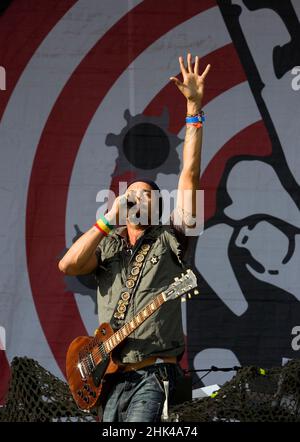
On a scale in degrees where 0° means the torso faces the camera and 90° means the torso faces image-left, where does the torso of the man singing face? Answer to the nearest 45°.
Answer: approximately 45°
